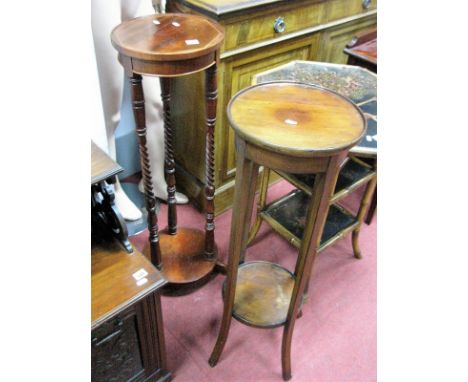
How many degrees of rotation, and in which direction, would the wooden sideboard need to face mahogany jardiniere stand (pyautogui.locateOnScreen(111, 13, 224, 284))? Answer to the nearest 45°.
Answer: approximately 45° to its right

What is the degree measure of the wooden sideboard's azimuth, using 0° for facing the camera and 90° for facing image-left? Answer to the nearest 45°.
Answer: approximately 315°

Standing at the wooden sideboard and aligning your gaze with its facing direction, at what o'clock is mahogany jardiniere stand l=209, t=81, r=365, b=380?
The mahogany jardiniere stand is roughly at 1 o'clock from the wooden sideboard.
